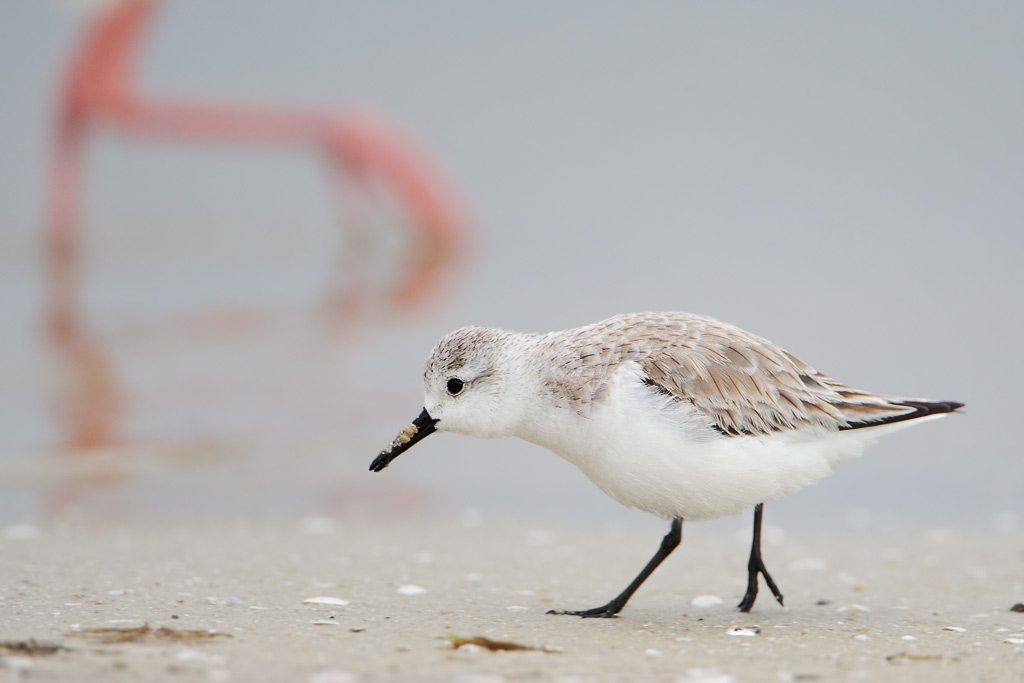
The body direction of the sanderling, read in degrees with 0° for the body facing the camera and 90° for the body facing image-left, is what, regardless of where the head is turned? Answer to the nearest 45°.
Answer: approximately 90°

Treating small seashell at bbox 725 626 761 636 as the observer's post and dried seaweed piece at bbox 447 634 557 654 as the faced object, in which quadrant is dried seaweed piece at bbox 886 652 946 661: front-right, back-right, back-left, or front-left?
back-left
